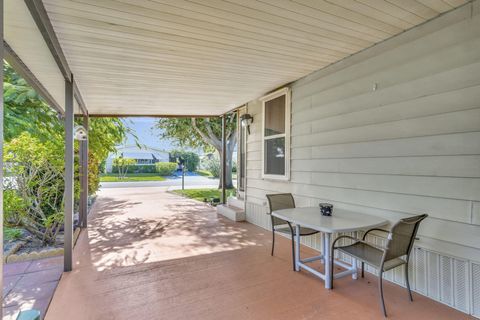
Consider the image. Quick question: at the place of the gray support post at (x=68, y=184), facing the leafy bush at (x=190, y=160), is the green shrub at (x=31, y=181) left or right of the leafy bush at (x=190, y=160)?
left

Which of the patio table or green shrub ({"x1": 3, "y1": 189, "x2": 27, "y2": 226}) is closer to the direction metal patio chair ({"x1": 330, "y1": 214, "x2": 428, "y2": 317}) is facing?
the patio table

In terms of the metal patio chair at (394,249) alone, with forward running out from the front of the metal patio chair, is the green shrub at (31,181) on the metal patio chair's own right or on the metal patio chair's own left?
on the metal patio chair's own left

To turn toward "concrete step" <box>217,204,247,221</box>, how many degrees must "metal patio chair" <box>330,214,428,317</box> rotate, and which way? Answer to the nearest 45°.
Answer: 0° — it already faces it

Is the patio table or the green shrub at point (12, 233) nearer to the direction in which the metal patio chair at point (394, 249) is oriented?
the patio table

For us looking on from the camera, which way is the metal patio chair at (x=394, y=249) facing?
facing away from the viewer and to the left of the viewer
